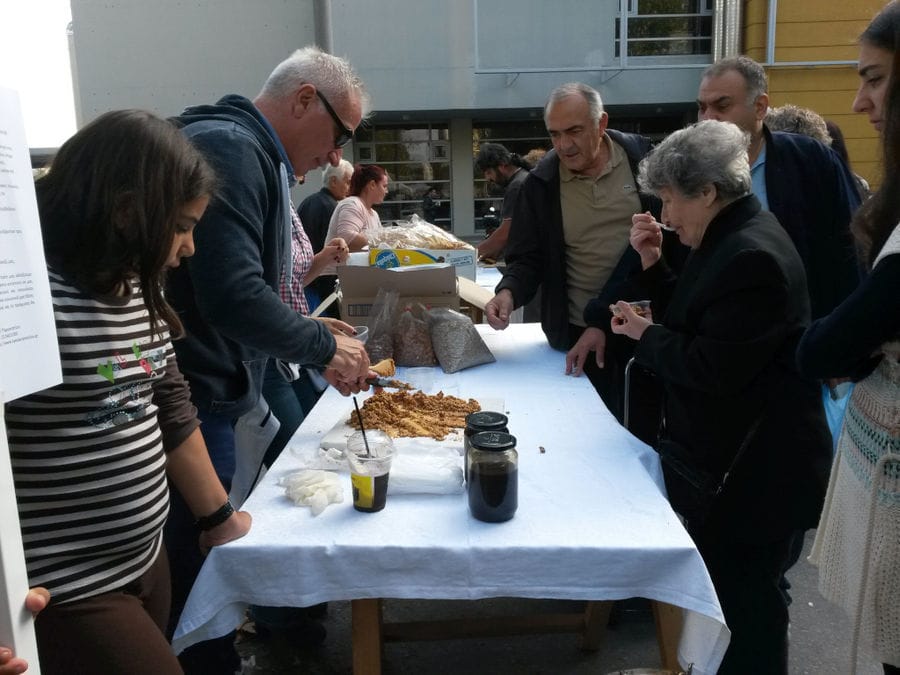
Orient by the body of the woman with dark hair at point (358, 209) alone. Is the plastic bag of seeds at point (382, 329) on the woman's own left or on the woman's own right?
on the woman's own right

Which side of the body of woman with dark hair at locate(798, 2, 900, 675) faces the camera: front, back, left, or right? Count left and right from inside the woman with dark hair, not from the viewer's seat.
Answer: left

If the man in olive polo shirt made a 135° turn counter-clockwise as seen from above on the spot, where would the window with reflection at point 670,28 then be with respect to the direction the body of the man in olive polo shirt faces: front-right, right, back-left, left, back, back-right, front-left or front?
left

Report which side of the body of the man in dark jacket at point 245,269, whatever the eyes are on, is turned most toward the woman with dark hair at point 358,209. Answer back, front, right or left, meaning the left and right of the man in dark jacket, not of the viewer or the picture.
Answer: left

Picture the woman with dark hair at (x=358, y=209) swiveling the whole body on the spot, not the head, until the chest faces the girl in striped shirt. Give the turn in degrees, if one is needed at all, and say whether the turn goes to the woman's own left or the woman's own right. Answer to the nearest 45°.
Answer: approximately 90° to the woman's own right

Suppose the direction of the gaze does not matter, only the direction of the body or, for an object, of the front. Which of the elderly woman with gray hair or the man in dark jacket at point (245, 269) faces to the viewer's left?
the elderly woman with gray hair

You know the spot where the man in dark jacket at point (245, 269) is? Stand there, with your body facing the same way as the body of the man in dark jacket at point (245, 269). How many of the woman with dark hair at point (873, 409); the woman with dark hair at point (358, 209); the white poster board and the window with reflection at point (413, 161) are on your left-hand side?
2

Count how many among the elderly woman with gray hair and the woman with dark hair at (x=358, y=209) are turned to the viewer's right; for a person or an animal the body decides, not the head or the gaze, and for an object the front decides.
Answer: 1

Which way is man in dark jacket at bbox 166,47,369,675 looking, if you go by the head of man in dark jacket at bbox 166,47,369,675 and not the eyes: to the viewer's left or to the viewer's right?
to the viewer's right

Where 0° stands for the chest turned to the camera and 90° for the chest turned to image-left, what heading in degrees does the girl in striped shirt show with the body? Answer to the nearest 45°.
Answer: approximately 315°

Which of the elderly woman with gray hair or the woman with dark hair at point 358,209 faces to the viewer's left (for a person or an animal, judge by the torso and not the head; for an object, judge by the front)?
the elderly woman with gray hair

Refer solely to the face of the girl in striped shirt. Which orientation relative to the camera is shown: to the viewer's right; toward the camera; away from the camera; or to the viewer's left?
to the viewer's right

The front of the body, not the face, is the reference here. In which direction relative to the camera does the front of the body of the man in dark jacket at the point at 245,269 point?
to the viewer's right

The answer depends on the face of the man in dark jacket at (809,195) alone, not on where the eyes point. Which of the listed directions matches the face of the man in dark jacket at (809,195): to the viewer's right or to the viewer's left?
to the viewer's left
